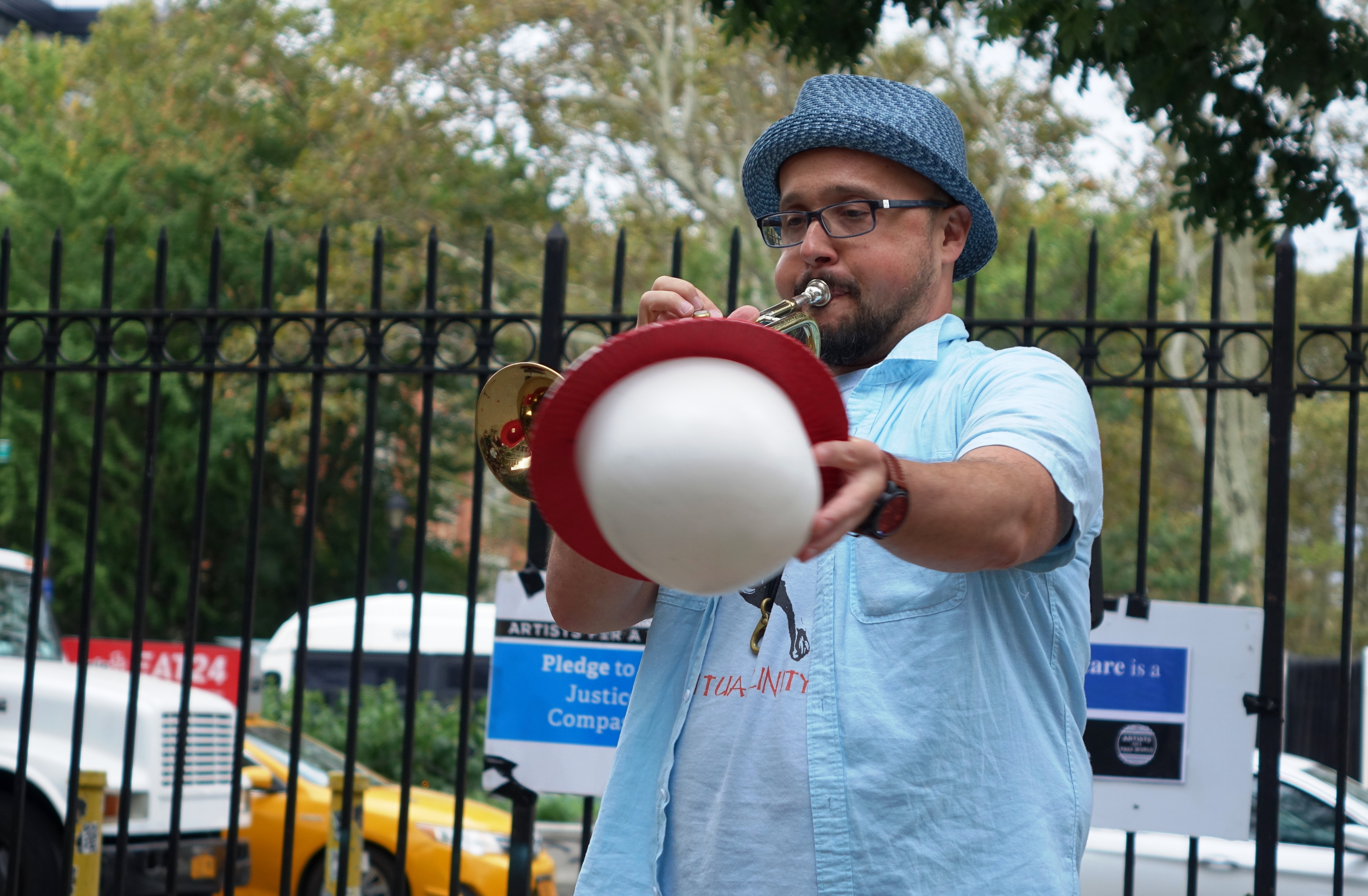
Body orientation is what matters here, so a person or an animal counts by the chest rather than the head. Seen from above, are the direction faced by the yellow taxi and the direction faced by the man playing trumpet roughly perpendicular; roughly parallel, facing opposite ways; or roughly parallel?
roughly perpendicular

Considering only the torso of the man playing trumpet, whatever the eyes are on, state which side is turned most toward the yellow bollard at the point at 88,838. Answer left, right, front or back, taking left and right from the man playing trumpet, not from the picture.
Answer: right

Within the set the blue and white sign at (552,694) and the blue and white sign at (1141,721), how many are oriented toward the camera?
2

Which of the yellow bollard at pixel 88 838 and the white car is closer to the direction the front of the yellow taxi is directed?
the white car

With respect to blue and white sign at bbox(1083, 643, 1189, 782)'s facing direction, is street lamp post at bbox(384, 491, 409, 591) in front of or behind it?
behind

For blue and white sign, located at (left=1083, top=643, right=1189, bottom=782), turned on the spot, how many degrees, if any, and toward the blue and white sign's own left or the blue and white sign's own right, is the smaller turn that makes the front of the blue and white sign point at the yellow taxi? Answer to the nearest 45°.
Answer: approximately 135° to the blue and white sign's own right

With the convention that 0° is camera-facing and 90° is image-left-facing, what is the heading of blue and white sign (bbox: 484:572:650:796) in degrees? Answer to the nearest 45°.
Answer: approximately 0°
